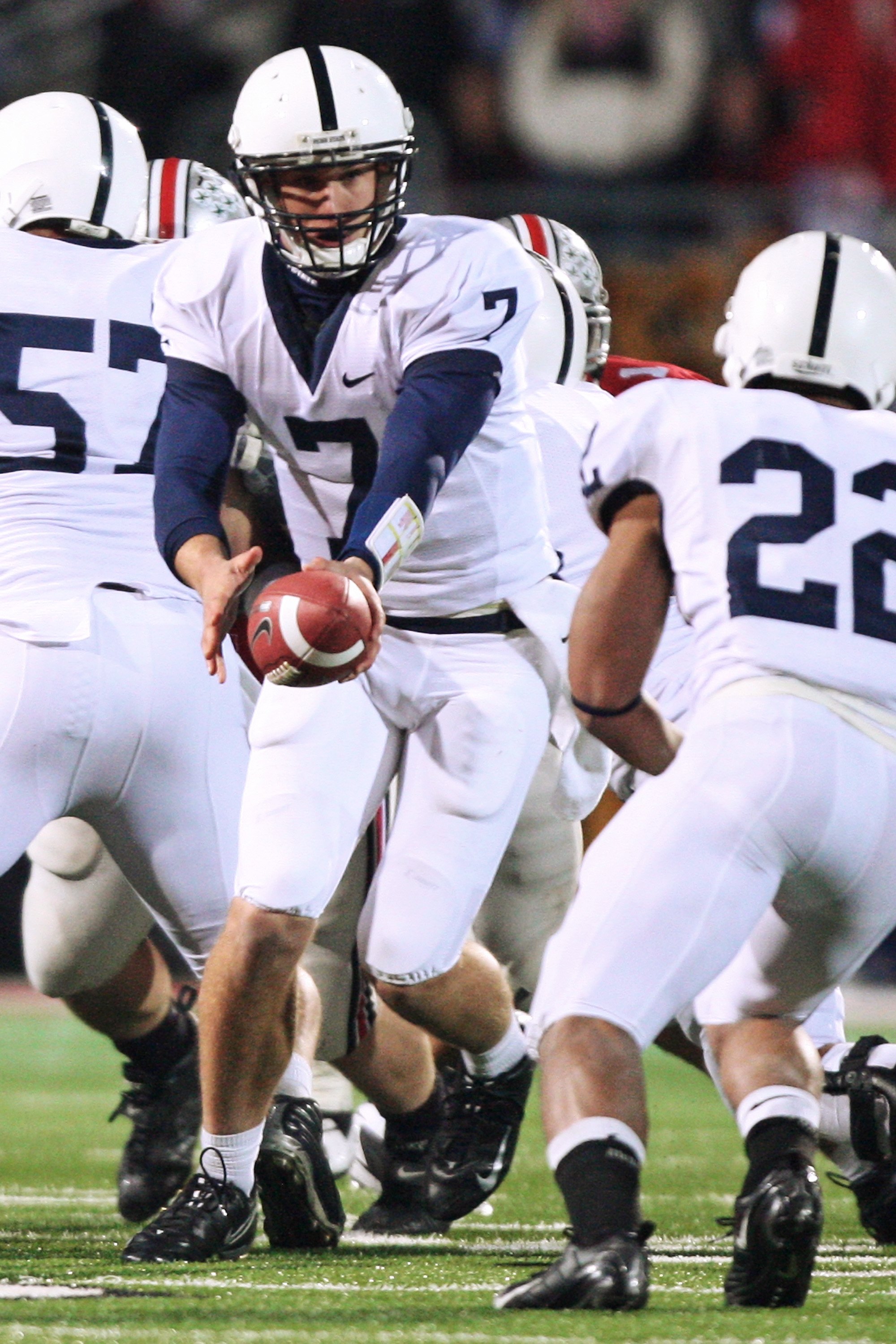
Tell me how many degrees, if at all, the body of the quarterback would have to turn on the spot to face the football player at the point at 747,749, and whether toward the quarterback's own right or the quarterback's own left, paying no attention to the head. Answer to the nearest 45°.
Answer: approximately 90° to the quarterback's own left

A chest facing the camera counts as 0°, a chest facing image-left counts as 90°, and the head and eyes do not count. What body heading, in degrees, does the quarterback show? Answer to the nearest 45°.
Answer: approximately 45°
